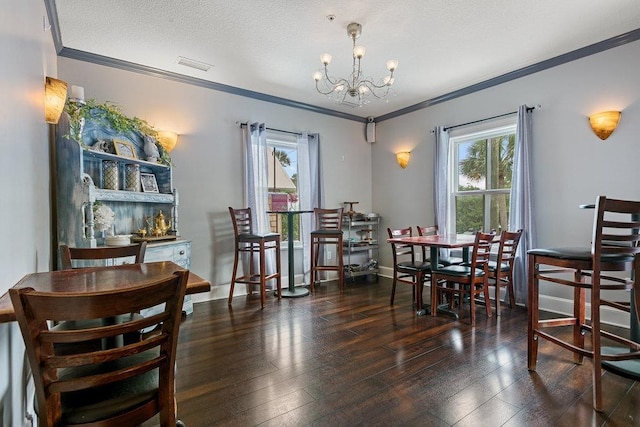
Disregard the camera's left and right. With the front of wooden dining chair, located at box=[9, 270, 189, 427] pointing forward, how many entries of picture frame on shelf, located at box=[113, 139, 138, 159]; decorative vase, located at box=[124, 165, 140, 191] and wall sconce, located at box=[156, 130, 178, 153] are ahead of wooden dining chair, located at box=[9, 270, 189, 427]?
3

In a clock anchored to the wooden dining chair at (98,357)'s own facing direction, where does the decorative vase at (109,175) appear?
The decorative vase is roughly at 12 o'clock from the wooden dining chair.

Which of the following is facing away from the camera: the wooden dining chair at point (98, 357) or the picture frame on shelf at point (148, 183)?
the wooden dining chair

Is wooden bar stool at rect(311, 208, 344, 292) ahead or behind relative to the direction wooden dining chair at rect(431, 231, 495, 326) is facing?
ahead

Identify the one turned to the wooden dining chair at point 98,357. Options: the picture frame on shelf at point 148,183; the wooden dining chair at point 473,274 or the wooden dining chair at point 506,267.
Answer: the picture frame on shelf

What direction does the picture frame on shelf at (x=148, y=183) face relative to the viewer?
toward the camera

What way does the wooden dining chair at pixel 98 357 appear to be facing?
away from the camera

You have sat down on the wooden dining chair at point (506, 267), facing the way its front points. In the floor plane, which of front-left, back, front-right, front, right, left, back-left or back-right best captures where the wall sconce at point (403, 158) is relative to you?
front

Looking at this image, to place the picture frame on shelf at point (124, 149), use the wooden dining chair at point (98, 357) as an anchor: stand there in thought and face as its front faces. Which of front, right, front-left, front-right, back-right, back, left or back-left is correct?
front

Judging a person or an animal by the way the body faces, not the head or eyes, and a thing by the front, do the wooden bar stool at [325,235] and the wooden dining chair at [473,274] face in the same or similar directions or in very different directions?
very different directions

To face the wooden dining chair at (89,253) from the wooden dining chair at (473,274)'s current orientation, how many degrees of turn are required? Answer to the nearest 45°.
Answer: approximately 90° to its left
